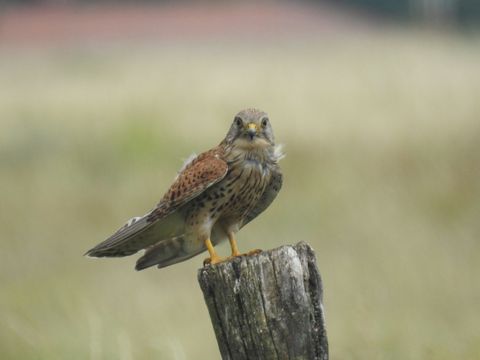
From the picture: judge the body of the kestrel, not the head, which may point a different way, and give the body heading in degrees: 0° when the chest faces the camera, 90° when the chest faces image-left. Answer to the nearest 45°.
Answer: approximately 315°
